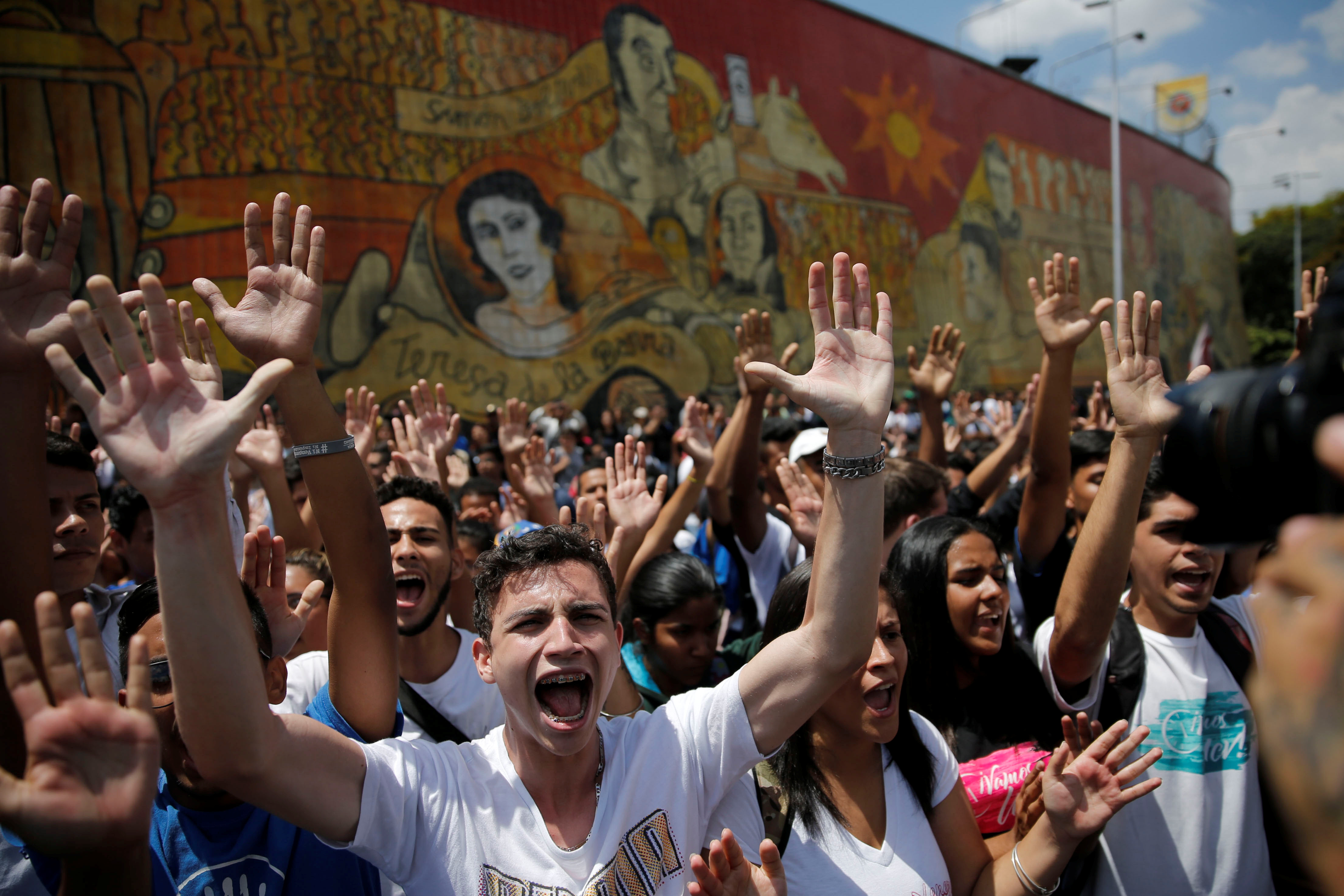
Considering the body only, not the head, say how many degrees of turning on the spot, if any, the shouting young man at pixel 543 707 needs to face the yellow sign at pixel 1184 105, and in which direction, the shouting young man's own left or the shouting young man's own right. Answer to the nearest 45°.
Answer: approximately 135° to the shouting young man's own left

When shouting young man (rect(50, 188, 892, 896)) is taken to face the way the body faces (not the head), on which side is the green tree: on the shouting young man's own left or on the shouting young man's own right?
on the shouting young man's own left

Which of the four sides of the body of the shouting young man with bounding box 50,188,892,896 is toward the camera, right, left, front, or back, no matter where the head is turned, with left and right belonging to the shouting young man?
front

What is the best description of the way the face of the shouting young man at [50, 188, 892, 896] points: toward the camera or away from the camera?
toward the camera
